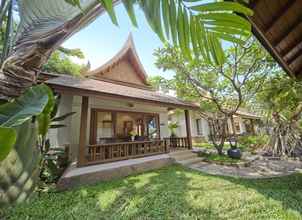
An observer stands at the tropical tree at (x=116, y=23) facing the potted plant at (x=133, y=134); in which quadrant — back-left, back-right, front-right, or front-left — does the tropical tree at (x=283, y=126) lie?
front-right

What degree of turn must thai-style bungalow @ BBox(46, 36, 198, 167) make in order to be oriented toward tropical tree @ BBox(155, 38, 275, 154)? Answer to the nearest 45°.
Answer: approximately 45° to its left

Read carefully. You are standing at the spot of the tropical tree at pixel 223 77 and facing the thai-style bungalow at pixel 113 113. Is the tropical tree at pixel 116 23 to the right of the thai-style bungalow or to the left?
left

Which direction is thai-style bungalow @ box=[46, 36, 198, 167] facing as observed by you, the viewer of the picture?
facing the viewer and to the right of the viewer

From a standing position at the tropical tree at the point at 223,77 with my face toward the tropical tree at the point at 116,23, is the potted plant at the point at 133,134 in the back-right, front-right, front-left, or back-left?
front-right

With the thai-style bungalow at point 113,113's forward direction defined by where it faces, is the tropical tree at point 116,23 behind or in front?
in front

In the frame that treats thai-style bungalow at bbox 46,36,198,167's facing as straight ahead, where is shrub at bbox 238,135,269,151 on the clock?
The shrub is roughly at 10 o'clock from the thai-style bungalow.

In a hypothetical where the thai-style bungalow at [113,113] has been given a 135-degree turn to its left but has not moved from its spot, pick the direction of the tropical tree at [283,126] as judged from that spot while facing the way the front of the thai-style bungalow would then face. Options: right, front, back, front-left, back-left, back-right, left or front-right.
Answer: right
